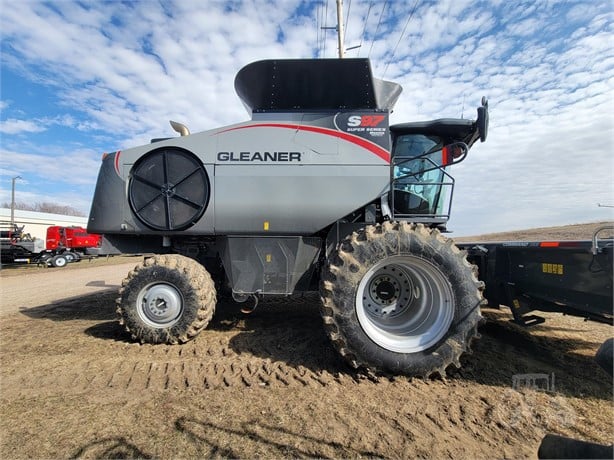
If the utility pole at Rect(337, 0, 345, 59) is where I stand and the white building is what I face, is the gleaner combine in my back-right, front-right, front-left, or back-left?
back-left

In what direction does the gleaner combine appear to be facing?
to the viewer's right

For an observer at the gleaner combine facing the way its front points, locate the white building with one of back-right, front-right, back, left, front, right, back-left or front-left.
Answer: back-left
